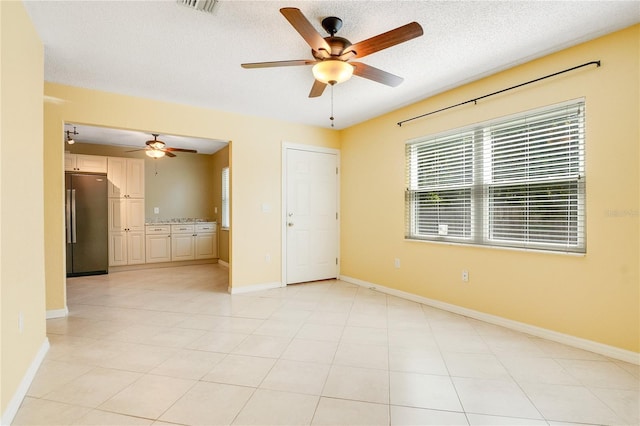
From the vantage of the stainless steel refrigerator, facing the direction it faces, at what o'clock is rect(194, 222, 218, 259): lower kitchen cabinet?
The lower kitchen cabinet is roughly at 9 o'clock from the stainless steel refrigerator.

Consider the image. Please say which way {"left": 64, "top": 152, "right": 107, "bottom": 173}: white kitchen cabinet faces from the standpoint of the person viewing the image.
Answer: facing the viewer

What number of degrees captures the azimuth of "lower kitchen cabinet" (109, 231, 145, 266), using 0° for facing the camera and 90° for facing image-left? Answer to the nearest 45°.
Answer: approximately 0°

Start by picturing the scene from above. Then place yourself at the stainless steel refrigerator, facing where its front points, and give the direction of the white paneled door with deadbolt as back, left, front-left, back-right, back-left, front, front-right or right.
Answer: front-left

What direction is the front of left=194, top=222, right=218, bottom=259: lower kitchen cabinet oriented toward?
toward the camera

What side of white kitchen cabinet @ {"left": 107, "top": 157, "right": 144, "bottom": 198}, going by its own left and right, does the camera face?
front

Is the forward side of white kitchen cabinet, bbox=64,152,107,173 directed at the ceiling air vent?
yes

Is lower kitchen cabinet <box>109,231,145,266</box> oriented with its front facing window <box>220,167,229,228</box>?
no

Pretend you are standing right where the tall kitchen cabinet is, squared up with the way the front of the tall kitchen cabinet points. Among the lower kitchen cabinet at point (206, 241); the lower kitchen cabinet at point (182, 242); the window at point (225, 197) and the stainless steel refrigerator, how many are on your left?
3

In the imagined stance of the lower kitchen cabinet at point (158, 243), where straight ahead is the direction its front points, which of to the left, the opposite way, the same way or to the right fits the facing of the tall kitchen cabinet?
the same way

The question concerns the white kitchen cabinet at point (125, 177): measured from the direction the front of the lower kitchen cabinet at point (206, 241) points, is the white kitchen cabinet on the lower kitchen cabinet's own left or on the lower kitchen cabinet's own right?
on the lower kitchen cabinet's own right

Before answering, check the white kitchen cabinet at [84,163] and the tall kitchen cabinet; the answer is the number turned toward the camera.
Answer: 2

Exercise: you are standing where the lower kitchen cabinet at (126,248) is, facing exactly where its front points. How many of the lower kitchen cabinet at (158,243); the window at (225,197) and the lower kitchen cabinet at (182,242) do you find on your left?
3

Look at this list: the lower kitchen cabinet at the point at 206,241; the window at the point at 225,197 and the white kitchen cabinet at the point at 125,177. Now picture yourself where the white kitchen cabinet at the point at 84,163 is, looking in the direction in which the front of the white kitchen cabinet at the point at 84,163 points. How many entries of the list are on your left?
3
